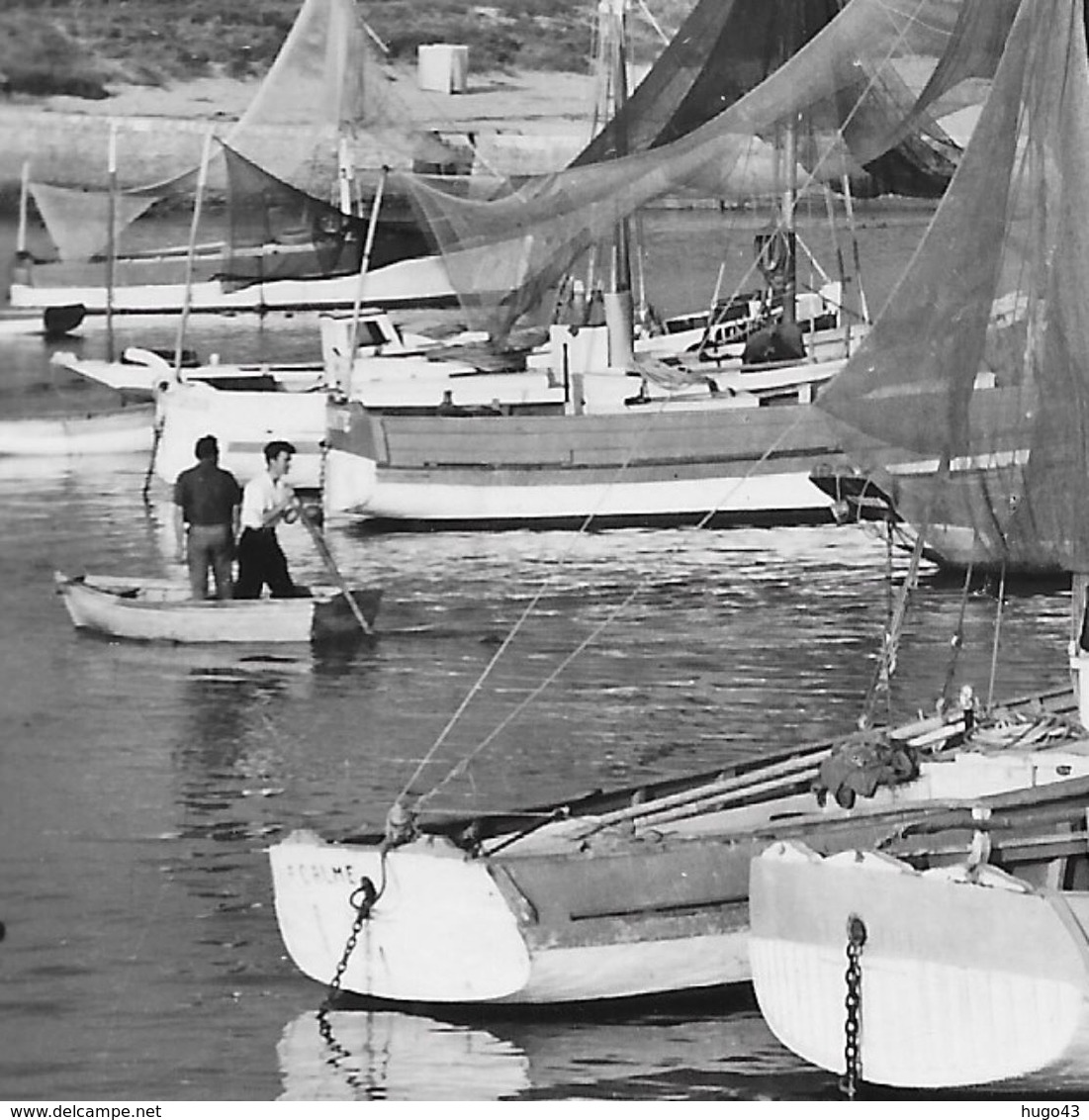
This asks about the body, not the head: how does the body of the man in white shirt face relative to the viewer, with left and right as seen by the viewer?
facing to the right of the viewer

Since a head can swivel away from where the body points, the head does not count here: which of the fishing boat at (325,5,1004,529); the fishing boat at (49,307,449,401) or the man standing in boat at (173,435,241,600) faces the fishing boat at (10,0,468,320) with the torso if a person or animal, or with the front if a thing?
the man standing in boat

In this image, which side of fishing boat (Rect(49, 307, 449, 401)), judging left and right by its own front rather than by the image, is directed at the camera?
left

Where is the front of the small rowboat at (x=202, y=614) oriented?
to the viewer's left

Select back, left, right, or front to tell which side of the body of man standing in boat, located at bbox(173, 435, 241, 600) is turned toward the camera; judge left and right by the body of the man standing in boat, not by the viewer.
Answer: back

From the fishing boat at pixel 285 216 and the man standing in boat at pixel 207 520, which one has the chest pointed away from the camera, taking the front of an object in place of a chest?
the man standing in boat

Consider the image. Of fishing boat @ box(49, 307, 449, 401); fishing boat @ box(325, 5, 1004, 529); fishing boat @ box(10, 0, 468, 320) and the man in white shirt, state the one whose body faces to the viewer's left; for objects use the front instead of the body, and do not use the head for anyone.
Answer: fishing boat @ box(49, 307, 449, 401)

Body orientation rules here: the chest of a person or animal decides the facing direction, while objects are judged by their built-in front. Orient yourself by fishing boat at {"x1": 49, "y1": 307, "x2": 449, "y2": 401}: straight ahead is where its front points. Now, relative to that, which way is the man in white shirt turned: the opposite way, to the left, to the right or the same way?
the opposite way

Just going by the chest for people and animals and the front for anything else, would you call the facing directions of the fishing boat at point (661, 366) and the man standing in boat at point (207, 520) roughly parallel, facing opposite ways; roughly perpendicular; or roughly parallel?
roughly perpendicular

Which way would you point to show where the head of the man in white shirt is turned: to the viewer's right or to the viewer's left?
to the viewer's right
